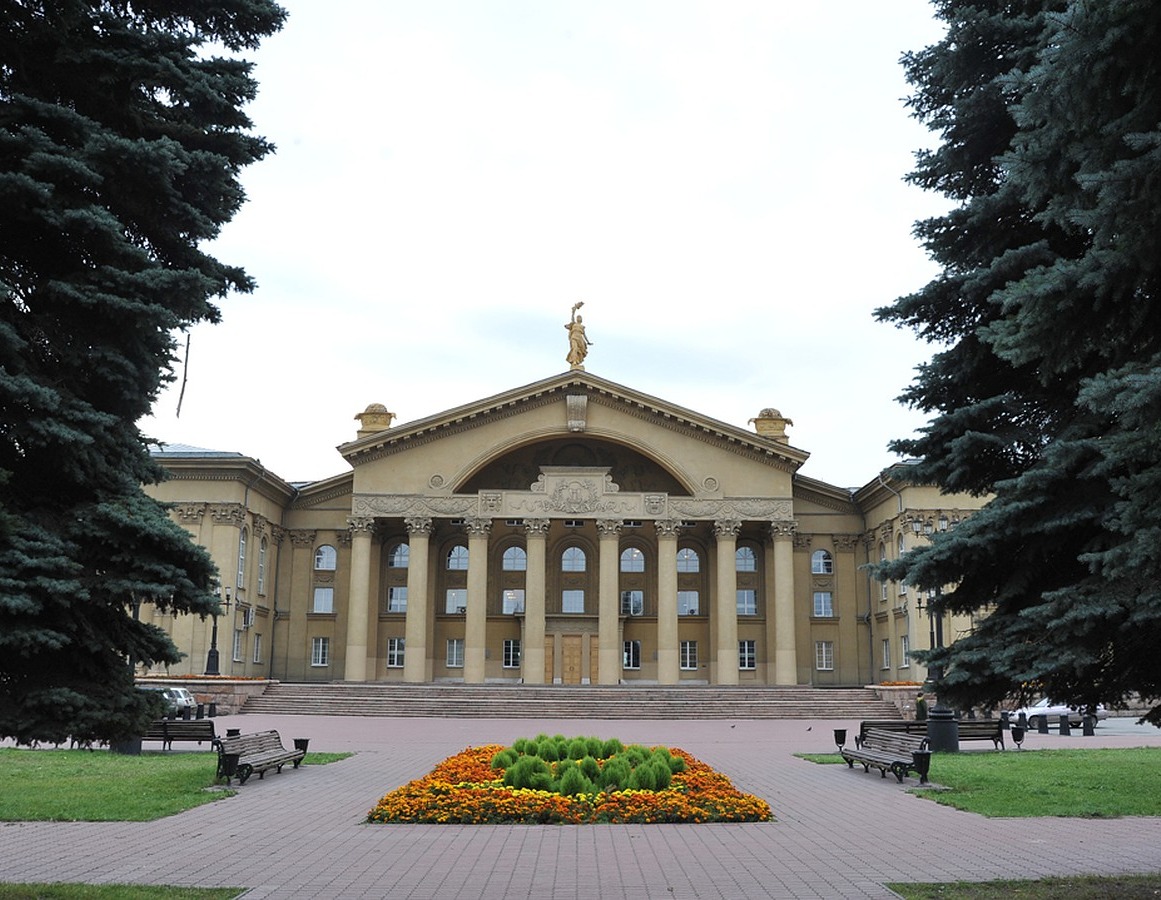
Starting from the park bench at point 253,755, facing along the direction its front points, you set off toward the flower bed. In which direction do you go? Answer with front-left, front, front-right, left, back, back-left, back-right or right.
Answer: front

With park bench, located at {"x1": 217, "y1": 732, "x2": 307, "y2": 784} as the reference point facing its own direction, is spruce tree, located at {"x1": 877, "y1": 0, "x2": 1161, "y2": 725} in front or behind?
in front

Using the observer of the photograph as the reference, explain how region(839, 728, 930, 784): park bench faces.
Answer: facing the viewer and to the left of the viewer

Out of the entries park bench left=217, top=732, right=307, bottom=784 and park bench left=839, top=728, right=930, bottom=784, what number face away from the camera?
0

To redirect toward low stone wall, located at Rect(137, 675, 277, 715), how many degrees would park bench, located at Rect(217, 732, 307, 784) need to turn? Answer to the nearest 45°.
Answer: approximately 135° to its left

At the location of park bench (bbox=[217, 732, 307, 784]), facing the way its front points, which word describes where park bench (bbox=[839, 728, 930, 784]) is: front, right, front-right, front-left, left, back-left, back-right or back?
front-left

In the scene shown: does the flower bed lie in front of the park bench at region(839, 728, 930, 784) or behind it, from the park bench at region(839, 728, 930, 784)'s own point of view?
in front

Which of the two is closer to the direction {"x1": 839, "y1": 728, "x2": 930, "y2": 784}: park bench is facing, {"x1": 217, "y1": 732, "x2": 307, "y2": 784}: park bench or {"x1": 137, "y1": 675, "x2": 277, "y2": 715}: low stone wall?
the park bench

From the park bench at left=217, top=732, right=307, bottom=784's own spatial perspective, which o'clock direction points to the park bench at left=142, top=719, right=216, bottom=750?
the park bench at left=142, top=719, right=216, bottom=750 is roughly at 7 o'clock from the park bench at left=217, top=732, right=307, bottom=784.

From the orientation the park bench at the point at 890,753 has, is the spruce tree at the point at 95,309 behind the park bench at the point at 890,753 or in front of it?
in front

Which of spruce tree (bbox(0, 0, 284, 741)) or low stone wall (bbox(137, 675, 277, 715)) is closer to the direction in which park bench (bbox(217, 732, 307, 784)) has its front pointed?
the spruce tree

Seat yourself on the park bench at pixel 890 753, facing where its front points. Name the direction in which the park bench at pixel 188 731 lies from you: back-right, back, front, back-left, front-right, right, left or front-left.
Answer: front-right
